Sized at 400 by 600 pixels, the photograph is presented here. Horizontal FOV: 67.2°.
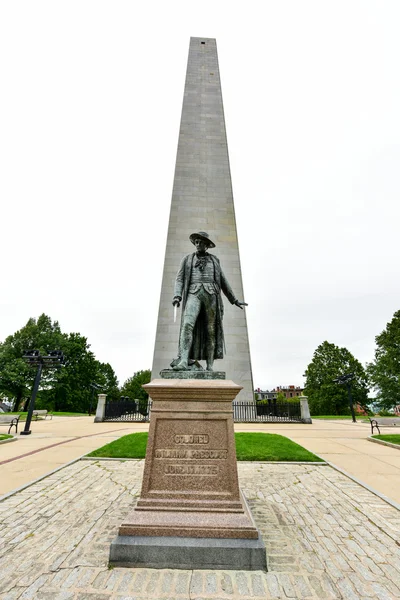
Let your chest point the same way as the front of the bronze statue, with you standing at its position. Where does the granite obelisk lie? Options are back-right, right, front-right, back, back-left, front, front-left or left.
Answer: back

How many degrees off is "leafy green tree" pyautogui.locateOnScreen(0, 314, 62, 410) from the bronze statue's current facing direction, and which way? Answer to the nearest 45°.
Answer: approximately 135° to its right

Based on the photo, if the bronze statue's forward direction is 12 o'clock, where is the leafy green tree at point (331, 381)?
The leafy green tree is roughly at 7 o'clock from the bronze statue.

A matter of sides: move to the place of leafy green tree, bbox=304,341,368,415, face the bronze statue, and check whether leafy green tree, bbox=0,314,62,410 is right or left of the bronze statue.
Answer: right

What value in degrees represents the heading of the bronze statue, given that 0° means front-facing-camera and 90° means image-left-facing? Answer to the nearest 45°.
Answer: approximately 0°

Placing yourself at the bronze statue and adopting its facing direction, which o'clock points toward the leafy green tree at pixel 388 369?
The leafy green tree is roughly at 7 o'clock from the bronze statue.

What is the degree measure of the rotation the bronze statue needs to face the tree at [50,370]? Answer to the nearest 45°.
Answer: approximately 135° to its right

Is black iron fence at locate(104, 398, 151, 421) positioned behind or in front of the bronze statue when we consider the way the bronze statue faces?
behind

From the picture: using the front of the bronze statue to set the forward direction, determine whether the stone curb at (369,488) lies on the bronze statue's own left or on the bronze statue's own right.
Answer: on the bronze statue's own left

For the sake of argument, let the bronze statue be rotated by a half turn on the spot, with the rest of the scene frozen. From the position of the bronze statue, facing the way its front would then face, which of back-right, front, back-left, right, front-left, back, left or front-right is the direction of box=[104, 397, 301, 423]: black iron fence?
front
